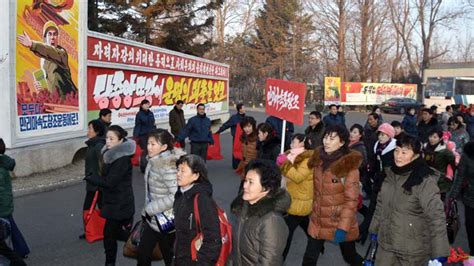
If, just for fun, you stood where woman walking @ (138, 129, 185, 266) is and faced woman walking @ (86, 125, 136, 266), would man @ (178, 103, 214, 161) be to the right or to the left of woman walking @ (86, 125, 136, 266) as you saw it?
right

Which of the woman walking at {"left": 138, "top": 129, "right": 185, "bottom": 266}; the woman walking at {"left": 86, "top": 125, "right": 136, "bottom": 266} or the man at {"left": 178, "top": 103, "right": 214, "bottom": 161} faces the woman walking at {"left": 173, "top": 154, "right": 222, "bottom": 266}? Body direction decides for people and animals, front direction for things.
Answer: the man

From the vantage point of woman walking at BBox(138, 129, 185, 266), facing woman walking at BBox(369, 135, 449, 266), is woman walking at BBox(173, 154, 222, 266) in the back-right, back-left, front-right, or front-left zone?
front-right

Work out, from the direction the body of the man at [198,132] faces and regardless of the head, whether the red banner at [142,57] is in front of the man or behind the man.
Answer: behind

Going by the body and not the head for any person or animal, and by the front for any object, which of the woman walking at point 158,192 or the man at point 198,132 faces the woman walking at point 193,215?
the man

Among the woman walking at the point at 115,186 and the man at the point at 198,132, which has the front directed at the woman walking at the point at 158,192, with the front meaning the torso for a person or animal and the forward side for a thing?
the man

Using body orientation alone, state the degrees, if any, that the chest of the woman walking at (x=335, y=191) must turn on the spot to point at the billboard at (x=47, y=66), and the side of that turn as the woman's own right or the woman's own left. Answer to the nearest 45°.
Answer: approximately 90° to the woman's own right

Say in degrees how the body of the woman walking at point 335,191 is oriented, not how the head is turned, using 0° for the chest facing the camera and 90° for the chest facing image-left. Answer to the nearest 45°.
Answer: approximately 45°

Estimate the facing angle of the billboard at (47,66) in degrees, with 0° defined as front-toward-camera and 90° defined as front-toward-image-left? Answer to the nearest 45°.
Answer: approximately 315°

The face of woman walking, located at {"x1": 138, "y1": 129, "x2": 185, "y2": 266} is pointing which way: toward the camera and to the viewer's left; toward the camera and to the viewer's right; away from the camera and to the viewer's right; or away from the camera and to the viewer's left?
toward the camera and to the viewer's left

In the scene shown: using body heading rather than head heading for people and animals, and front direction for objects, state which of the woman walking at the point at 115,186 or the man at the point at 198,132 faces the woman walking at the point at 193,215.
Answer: the man

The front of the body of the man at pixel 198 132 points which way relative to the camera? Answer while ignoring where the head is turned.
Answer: toward the camera

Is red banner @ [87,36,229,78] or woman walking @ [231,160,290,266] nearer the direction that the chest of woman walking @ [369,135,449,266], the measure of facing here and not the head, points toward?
the woman walking

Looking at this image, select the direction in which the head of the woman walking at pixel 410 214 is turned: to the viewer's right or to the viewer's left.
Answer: to the viewer's left

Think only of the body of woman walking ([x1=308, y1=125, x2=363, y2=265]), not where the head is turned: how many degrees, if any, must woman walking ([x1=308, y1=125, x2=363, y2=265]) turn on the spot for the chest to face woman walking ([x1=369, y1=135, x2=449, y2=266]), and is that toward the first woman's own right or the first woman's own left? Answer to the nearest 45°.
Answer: approximately 90° to the first woman's own left

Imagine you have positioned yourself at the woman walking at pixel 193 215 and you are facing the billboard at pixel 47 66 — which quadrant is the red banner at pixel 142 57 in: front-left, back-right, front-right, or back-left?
front-right
